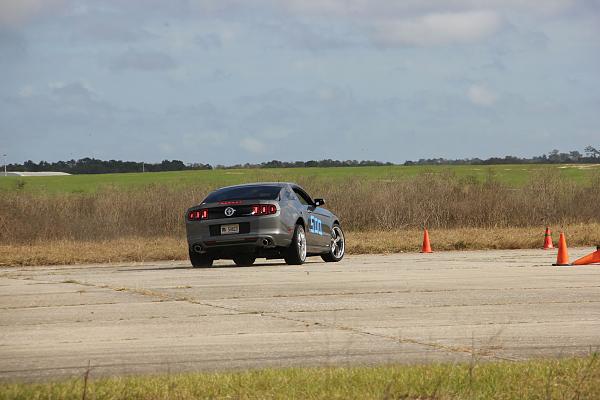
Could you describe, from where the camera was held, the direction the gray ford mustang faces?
facing away from the viewer and to the right of the viewer

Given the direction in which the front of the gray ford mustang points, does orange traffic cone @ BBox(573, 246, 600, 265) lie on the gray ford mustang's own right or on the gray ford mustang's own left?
on the gray ford mustang's own right
